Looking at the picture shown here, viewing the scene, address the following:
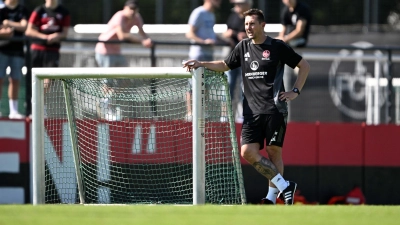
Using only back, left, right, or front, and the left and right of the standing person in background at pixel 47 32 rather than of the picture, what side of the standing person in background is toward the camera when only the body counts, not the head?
front

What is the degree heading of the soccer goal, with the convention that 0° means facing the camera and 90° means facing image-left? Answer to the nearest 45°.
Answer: approximately 45°

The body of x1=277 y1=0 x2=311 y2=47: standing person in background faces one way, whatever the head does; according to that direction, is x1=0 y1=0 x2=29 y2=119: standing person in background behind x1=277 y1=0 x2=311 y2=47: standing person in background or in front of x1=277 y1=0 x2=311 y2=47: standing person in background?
in front

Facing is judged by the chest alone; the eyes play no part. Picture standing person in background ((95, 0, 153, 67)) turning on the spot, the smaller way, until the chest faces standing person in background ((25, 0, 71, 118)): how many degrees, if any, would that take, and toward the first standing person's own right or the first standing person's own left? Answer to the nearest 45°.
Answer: approximately 135° to the first standing person's own right

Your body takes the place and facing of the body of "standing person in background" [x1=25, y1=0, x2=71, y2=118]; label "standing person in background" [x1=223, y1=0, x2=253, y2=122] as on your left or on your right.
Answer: on your left

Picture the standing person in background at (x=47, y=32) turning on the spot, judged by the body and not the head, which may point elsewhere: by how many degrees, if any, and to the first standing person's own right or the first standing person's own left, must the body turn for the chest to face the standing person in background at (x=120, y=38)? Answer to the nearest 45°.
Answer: approximately 90° to the first standing person's own left

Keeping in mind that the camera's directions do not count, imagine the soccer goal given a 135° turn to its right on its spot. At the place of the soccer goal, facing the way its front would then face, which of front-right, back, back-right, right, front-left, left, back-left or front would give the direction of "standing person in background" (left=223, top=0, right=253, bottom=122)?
front-right

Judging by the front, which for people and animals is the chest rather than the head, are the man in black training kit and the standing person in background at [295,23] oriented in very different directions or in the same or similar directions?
same or similar directions

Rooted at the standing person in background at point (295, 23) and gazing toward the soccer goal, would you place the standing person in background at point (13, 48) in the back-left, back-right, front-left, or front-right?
front-right

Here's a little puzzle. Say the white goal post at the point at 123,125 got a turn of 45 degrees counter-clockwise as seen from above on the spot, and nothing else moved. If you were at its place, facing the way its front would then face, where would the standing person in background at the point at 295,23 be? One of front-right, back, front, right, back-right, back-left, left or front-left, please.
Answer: back-left

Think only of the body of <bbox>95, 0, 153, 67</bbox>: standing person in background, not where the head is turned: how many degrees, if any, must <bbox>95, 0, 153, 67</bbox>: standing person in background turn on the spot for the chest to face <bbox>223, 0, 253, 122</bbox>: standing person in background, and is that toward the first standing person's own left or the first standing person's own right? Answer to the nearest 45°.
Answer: approximately 45° to the first standing person's own left

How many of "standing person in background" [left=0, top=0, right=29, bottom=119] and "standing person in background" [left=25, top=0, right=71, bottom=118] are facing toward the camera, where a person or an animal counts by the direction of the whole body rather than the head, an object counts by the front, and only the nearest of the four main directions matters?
2

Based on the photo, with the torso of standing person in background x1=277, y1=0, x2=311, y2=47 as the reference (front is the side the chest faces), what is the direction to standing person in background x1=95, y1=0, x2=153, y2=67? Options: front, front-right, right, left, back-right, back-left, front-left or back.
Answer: front-right

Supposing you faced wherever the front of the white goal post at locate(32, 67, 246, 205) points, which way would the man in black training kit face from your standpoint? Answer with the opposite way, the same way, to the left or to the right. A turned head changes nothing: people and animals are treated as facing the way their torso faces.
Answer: the same way

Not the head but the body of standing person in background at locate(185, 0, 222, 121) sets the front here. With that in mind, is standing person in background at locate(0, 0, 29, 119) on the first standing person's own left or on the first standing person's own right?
on the first standing person's own right

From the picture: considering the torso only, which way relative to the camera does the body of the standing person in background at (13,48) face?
toward the camera

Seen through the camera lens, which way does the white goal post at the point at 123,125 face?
facing the viewer and to the left of the viewer

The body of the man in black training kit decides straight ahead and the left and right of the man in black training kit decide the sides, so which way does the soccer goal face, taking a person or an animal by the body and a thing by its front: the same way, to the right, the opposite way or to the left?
the same way
